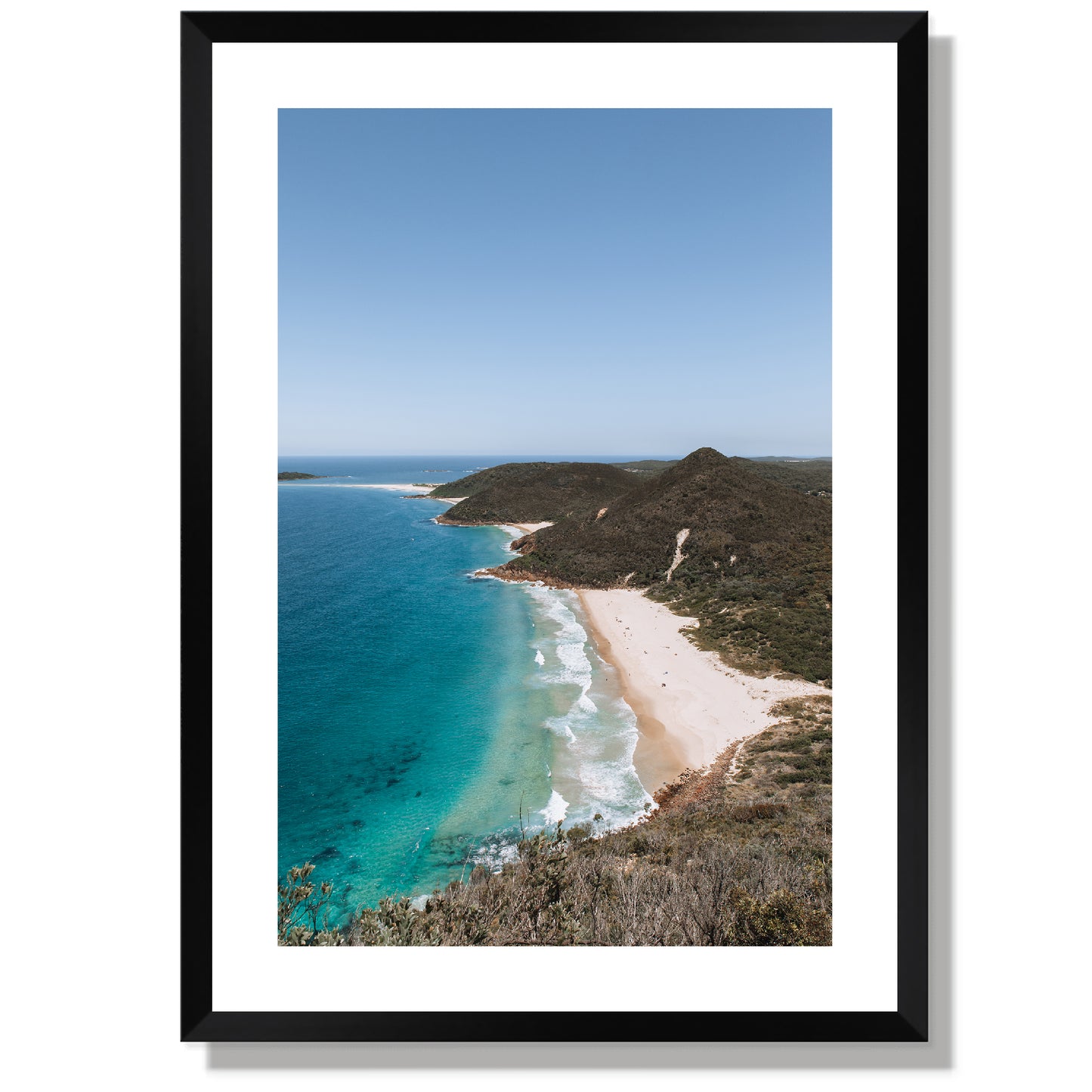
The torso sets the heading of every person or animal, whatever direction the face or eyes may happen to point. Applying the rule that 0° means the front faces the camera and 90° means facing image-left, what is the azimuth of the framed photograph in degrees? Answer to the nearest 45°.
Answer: approximately 0°
